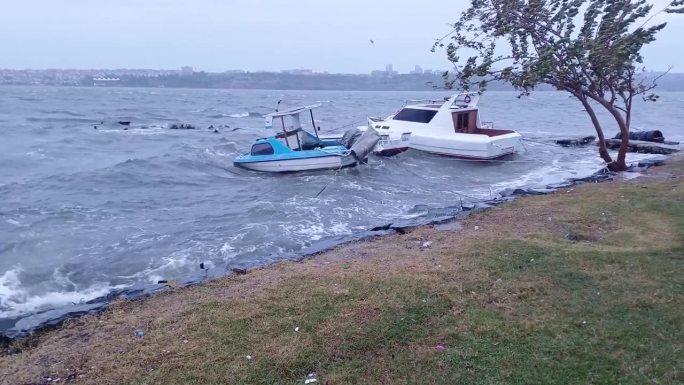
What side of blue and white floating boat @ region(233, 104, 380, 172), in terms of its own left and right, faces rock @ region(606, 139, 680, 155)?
back

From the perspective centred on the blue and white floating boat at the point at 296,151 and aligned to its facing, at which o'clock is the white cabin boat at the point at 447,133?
the white cabin boat at the point at 447,133 is roughly at 5 o'clock from the blue and white floating boat at the point at 296,151.

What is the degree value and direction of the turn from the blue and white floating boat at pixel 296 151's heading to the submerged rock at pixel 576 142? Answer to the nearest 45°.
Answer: approximately 135° to its right

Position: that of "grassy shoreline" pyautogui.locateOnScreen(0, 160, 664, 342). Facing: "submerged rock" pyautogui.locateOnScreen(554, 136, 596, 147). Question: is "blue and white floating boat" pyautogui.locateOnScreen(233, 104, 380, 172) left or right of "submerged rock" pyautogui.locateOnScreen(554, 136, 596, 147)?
left

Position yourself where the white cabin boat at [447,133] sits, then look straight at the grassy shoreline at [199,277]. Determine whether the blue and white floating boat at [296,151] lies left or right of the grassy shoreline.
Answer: right

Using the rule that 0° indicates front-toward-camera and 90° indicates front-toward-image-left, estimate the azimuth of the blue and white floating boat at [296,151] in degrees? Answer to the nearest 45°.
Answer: approximately 90°
